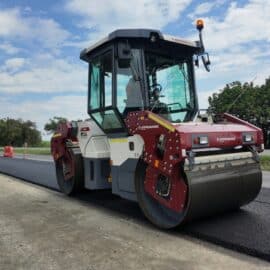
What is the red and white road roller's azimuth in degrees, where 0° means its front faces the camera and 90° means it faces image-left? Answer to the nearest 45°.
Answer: approximately 315°
